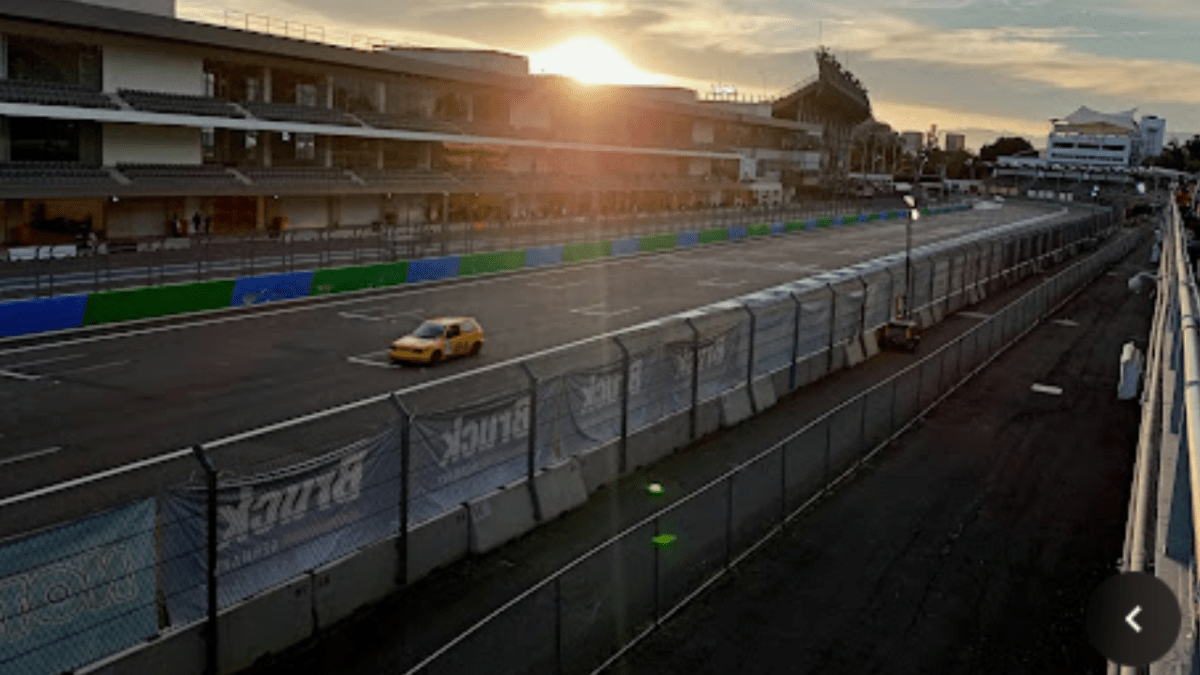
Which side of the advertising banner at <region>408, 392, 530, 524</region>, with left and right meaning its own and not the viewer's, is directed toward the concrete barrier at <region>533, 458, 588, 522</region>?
right

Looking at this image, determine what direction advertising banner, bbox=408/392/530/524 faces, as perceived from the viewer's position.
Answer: facing away from the viewer and to the left of the viewer

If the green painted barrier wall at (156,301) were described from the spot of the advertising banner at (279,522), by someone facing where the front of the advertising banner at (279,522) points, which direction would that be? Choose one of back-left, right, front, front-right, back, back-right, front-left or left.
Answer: front-right

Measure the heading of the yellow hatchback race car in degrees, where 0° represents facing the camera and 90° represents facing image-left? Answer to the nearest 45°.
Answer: approximately 45°

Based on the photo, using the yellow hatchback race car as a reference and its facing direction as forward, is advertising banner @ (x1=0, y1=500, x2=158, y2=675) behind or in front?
in front

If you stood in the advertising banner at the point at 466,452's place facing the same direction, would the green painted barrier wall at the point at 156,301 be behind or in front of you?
in front

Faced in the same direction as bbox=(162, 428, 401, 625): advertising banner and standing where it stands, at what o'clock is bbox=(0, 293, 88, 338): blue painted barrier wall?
The blue painted barrier wall is roughly at 1 o'clock from the advertising banner.

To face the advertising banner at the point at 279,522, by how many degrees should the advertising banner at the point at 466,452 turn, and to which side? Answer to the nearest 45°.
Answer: approximately 90° to its left

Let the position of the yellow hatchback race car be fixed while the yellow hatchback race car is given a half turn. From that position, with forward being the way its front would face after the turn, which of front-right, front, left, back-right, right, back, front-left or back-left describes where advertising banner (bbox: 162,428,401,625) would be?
back-right

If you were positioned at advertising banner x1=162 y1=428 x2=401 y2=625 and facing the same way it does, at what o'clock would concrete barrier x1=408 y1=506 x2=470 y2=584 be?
The concrete barrier is roughly at 3 o'clock from the advertising banner.

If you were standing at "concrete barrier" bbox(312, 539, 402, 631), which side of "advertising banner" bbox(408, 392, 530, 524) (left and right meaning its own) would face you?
left

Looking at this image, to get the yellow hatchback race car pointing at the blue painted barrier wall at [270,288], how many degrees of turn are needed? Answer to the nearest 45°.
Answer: approximately 90° to its right

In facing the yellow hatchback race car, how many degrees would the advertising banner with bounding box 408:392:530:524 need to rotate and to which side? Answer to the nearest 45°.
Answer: approximately 45° to its right

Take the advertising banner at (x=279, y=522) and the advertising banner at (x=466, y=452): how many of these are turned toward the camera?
0

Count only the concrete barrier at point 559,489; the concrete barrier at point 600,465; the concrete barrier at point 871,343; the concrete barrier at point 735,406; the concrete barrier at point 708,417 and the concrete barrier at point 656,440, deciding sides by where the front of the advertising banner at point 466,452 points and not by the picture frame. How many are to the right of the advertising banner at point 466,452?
6

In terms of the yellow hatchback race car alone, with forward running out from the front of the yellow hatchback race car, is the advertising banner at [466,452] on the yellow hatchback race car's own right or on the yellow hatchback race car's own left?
on the yellow hatchback race car's own left

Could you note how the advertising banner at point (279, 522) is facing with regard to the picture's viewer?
facing away from the viewer and to the left of the viewer
